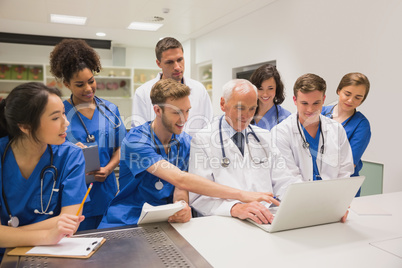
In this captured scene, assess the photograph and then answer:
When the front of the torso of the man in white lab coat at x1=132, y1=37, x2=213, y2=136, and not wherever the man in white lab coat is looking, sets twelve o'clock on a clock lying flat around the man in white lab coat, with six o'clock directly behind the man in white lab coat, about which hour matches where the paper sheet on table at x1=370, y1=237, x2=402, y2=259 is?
The paper sheet on table is roughly at 11 o'clock from the man in white lab coat.

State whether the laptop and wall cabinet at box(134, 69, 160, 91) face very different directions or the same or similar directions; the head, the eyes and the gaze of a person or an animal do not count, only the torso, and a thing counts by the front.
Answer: very different directions

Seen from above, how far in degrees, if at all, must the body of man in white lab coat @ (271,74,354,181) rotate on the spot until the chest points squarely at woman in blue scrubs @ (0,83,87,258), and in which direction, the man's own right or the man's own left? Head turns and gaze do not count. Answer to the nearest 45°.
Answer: approximately 45° to the man's own right

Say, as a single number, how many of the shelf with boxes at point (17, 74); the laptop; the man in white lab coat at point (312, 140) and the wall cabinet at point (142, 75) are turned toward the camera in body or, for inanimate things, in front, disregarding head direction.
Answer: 3

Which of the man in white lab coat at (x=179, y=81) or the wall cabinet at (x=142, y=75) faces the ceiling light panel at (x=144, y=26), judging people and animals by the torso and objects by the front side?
the wall cabinet

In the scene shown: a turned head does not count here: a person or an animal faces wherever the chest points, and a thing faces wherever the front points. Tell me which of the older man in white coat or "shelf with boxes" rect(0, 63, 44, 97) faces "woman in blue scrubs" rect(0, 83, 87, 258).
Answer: the shelf with boxes

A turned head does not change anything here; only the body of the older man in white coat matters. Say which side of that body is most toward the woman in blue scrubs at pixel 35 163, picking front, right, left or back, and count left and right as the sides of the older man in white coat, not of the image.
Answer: right

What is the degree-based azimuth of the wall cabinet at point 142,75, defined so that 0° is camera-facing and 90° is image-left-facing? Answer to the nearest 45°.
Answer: approximately 0°
